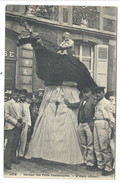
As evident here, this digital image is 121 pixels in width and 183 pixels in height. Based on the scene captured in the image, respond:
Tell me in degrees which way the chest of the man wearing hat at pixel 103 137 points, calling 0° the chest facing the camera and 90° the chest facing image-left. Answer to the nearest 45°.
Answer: approximately 45°

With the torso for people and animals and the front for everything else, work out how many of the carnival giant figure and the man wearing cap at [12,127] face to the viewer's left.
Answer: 1

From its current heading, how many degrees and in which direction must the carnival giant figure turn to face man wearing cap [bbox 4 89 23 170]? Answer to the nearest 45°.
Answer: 0° — it already faces them

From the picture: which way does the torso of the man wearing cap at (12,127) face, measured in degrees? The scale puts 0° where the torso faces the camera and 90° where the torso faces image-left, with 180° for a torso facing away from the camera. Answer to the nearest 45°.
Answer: approximately 315°

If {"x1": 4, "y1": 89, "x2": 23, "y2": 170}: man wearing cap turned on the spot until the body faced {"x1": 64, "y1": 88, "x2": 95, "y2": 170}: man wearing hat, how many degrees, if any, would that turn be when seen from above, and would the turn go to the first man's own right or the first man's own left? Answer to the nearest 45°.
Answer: approximately 45° to the first man's own left

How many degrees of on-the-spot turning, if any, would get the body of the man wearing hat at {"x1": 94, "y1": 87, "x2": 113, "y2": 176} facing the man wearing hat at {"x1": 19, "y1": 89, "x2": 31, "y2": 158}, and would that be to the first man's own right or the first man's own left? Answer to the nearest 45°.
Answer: approximately 45° to the first man's own right

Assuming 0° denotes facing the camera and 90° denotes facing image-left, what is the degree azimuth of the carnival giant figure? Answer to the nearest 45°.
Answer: approximately 90°
